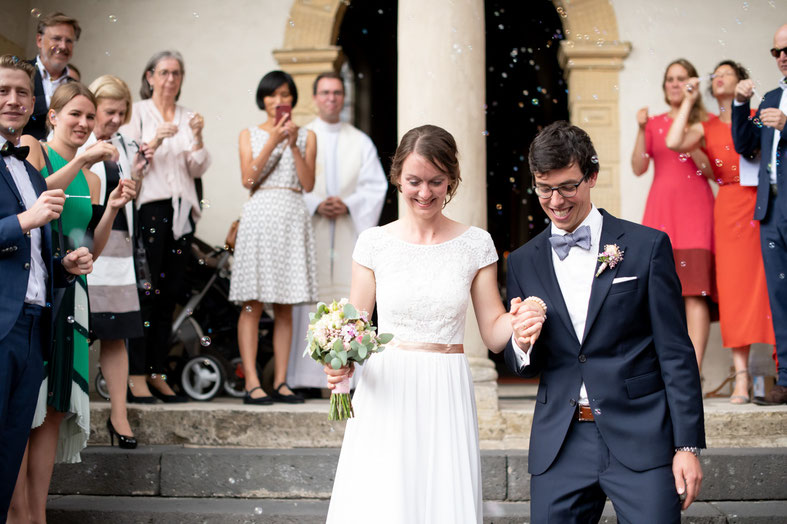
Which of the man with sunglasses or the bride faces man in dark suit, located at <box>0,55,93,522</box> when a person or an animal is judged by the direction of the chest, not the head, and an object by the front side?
the man with sunglasses

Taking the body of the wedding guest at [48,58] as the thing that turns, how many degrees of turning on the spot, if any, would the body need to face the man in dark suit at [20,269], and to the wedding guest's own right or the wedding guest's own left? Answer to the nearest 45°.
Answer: approximately 45° to the wedding guest's own right

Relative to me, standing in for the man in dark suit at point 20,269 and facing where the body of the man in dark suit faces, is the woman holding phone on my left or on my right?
on my left

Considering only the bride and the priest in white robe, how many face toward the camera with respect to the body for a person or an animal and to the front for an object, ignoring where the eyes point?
2

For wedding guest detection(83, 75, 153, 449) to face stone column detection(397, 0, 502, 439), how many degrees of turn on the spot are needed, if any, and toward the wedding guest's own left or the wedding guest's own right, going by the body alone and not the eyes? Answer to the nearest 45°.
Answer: approximately 45° to the wedding guest's own left

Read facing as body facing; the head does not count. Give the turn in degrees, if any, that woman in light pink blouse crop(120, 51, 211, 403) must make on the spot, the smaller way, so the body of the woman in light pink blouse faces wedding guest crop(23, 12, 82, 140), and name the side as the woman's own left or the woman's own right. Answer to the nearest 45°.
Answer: approximately 90° to the woman's own right
